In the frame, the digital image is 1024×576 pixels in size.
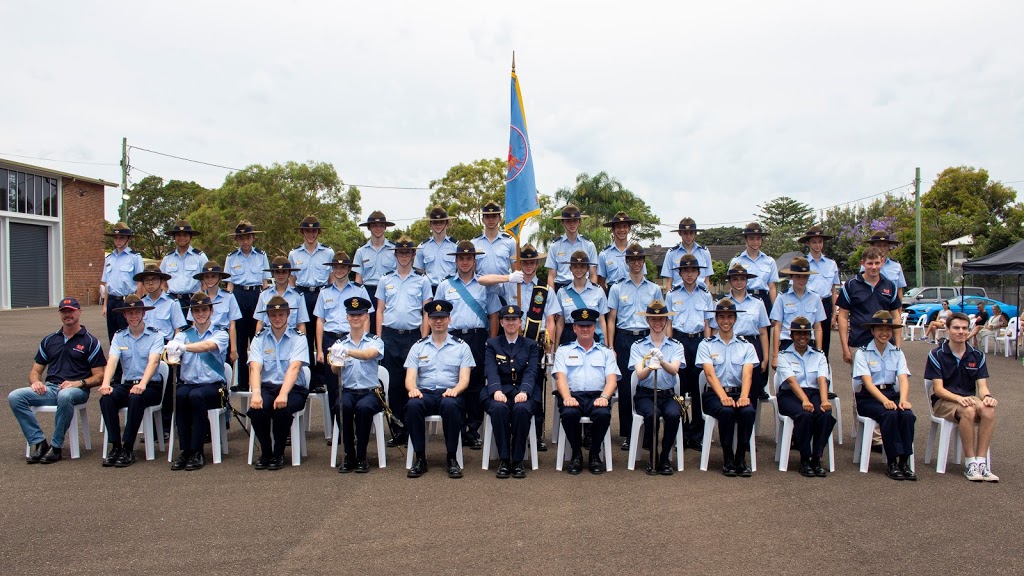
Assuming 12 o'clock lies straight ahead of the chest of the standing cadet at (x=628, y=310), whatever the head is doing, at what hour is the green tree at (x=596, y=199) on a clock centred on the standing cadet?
The green tree is roughly at 6 o'clock from the standing cadet.

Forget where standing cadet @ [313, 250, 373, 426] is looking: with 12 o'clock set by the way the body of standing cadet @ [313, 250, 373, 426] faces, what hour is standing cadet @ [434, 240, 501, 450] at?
standing cadet @ [434, 240, 501, 450] is roughly at 10 o'clock from standing cadet @ [313, 250, 373, 426].

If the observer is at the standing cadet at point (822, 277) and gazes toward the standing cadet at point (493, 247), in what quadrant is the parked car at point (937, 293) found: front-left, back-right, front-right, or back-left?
back-right

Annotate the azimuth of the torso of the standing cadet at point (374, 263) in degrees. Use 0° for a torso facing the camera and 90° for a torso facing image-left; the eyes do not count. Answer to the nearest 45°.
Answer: approximately 0°

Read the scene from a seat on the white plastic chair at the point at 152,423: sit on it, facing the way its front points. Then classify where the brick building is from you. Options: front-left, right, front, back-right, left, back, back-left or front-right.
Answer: back

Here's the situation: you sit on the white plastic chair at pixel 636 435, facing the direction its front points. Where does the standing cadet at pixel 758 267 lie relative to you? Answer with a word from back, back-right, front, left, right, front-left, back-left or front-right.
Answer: back-left
